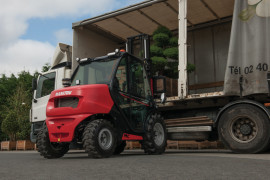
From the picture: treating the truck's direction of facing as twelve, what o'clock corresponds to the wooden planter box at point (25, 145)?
The wooden planter box is roughly at 12 o'clock from the truck.

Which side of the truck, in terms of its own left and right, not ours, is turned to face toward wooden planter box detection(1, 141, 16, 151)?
front

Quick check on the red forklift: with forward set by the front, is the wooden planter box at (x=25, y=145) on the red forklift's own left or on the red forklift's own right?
on the red forklift's own left

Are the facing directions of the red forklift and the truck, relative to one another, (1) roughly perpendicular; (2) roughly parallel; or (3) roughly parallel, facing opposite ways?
roughly perpendicular

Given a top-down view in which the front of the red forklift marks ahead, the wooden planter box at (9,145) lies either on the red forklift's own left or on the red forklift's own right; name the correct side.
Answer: on the red forklift's own left

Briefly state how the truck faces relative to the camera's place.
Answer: facing away from the viewer and to the left of the viewer

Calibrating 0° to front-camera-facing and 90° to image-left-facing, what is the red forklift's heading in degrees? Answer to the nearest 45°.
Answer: approximately 225°
